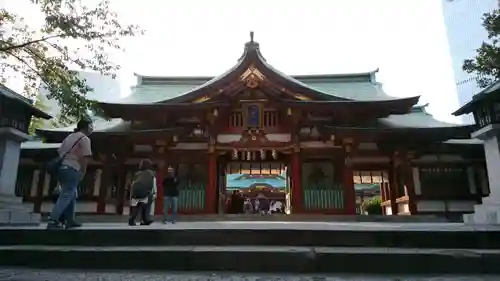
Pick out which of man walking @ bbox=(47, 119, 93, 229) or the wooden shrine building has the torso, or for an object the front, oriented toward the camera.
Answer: the wooden shrine building

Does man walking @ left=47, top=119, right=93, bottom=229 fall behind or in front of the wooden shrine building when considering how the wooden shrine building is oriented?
in front

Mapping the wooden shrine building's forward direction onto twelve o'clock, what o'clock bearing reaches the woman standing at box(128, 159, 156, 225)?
The woman standing is roughly at 1 o'clock from the wooden shrine building.

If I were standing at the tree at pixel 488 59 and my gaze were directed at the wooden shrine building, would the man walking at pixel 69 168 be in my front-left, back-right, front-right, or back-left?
front-left

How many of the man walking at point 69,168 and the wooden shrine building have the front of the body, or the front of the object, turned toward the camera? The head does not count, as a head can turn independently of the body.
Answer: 1

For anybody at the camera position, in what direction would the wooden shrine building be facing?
facing the viewer
